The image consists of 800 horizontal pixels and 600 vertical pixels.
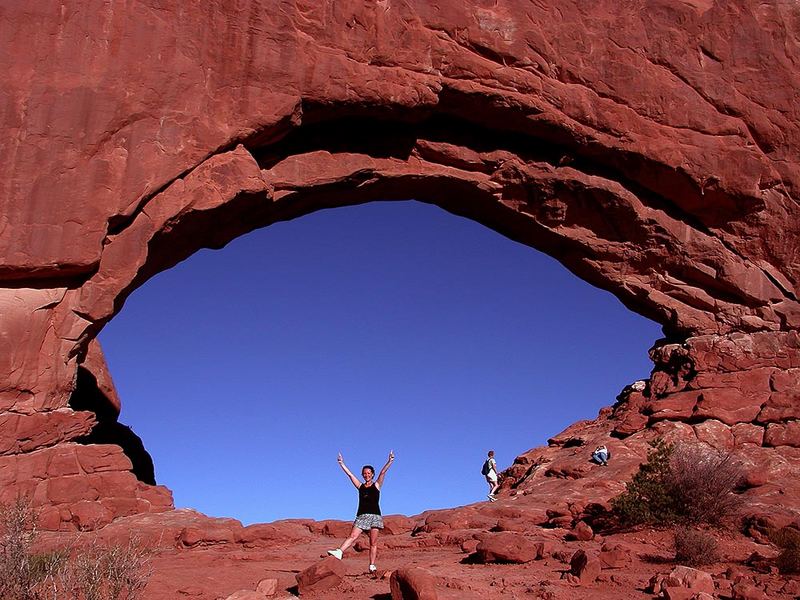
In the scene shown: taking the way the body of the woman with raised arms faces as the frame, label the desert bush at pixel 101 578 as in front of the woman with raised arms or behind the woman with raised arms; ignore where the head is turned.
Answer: in front

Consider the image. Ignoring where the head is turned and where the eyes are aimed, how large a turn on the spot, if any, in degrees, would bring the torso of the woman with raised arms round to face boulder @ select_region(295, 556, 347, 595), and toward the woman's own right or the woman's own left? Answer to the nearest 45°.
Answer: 0° — they already face it

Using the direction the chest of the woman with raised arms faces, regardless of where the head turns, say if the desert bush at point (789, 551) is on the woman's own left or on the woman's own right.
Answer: on the woman's own left

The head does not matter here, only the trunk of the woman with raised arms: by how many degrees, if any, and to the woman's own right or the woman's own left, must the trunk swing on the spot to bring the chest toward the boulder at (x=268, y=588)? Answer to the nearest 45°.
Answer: approximately 45° to the woman's own right

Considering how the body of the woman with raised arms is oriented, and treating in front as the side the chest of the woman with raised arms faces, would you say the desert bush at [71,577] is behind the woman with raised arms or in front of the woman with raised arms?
in front

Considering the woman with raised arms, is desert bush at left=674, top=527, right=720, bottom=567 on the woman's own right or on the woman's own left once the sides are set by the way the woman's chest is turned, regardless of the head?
on the woman's own left

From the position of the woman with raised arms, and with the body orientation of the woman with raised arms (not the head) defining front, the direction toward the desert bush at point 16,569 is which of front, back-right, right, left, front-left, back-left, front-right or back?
front-right

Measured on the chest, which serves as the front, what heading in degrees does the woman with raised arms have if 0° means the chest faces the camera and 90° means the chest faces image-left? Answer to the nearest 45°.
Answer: approximately 0°

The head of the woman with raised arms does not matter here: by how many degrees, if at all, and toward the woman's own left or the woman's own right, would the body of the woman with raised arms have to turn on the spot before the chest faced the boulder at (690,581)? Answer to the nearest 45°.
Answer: approximately 45° to the woman's own left

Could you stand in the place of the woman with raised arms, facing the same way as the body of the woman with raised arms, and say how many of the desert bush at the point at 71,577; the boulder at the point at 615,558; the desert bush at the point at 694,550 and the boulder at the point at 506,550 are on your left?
3

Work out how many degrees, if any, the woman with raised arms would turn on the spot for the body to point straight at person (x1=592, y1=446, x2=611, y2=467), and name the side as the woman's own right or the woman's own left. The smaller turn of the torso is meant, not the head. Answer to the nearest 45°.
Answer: approximately 135° to the woman's own left
